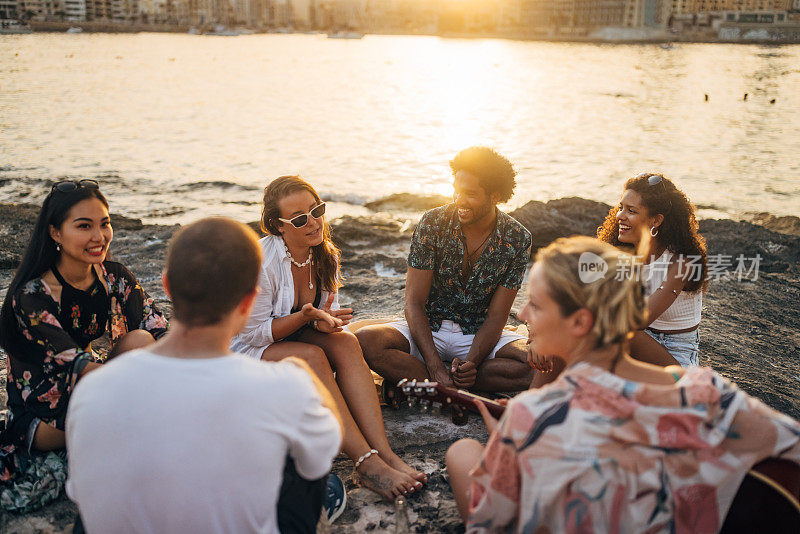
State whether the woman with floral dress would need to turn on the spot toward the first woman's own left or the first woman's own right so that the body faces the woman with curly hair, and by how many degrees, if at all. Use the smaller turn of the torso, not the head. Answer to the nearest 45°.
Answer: approximately 45° to the first woman's own left

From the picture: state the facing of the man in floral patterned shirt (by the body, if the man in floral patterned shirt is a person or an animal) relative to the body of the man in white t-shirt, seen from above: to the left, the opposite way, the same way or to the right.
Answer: the opposite way

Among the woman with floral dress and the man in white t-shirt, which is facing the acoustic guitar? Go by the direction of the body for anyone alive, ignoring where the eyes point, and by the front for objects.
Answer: the woman with floral dress

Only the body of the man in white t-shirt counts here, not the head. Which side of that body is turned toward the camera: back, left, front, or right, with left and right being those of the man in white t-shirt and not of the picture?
back

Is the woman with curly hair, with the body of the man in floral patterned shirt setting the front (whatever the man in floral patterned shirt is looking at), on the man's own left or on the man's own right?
on the man's own left

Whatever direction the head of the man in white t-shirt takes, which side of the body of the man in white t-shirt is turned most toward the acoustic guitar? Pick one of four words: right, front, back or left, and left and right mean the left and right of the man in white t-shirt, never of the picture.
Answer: right

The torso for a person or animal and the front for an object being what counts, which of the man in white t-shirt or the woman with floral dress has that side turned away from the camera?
the man in white t-shirt

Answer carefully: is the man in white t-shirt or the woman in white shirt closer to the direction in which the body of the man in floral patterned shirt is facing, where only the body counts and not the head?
the man in white t-shirt

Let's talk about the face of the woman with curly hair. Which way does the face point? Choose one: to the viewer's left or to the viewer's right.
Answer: to the viewer's left

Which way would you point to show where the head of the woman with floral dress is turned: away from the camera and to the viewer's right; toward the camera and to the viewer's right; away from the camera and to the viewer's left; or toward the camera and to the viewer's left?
toward the camera and to the viewer's right
